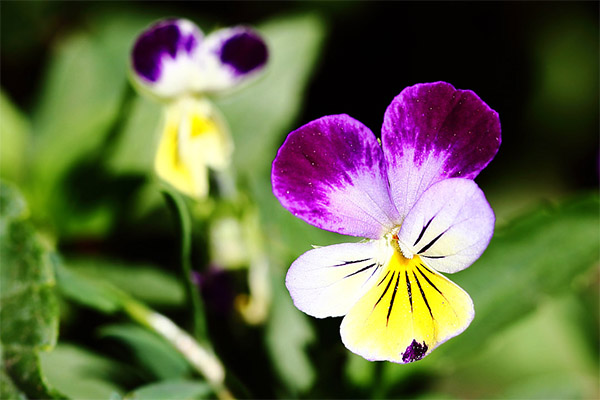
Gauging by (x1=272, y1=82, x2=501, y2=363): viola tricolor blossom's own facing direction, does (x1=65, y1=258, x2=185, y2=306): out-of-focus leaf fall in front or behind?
behind

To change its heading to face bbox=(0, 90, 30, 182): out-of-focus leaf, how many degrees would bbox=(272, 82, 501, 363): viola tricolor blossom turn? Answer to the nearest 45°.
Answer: approximately 135° to its right

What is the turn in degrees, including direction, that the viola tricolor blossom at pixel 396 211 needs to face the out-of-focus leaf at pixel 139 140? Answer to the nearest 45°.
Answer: approximately 135° to its right

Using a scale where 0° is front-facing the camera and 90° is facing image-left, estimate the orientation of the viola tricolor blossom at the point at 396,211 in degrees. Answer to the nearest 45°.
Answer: approximately 0°

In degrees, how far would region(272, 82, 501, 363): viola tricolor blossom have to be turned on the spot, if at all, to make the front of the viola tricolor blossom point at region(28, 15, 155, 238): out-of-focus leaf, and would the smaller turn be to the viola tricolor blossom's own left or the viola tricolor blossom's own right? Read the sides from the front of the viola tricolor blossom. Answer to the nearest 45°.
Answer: approximately 135° to the viola tricolor blossom's own right
